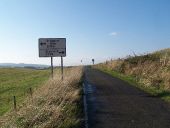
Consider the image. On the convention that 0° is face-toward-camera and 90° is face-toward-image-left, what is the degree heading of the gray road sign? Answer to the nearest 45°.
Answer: approximately 0°
